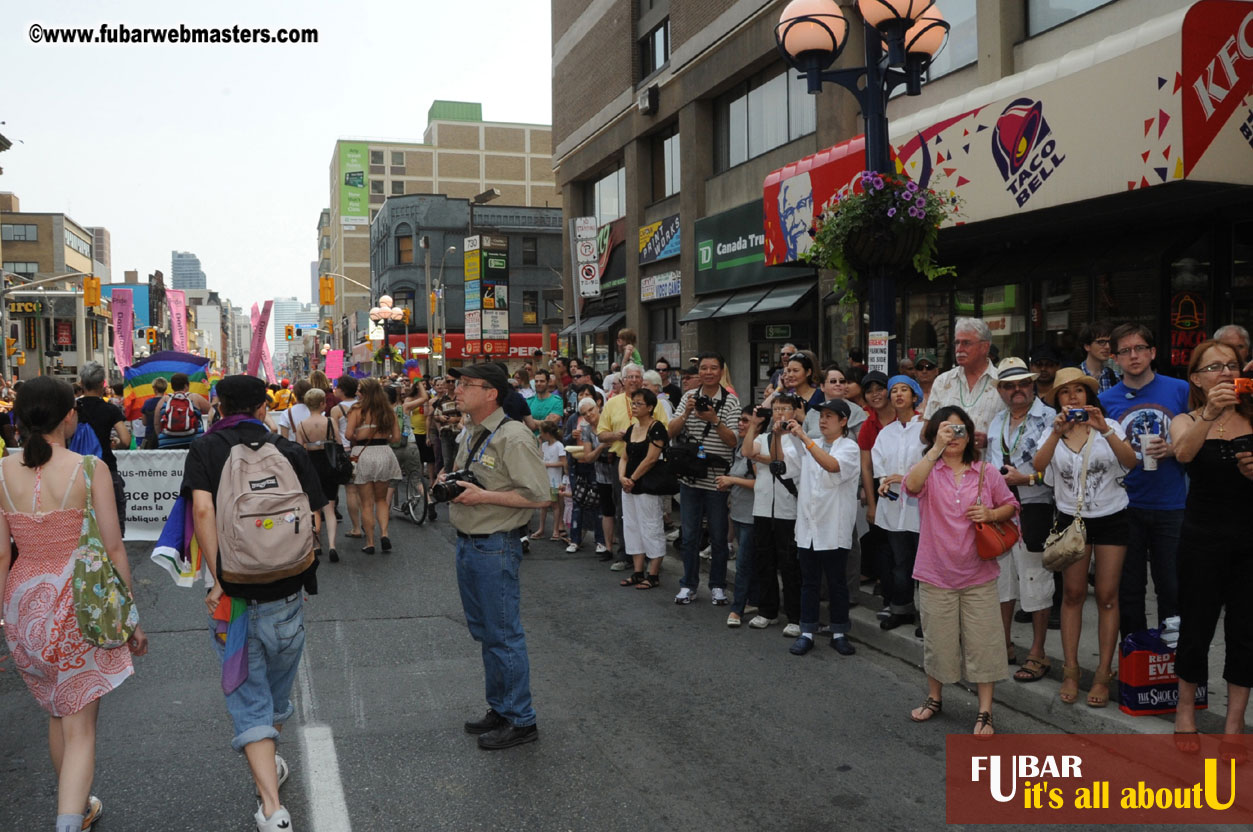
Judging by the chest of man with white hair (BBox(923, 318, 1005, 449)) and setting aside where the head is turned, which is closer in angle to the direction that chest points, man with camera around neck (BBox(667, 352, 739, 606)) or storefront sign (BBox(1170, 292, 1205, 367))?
the man with camera around neck

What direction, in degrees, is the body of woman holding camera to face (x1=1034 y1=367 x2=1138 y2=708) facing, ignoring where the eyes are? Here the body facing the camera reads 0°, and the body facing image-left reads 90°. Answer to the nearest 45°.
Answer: approximately 0°

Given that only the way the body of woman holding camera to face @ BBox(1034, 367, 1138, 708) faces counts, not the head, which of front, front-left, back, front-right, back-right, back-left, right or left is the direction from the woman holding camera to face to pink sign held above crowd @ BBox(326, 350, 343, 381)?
back-right

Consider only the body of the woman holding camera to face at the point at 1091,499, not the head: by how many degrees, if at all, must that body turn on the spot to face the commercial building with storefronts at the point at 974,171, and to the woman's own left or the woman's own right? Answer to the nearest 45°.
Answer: approximately 180°

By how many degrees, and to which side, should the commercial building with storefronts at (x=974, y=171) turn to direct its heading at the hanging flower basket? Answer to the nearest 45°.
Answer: approximately 45° to its left

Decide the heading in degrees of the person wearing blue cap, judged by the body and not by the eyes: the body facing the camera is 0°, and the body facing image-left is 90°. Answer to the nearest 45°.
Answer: approximately 45°
